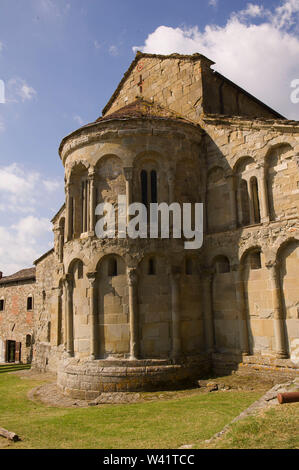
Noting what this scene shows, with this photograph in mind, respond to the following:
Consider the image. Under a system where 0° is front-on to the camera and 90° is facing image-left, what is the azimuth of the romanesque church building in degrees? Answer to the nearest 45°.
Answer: approximately 225°
